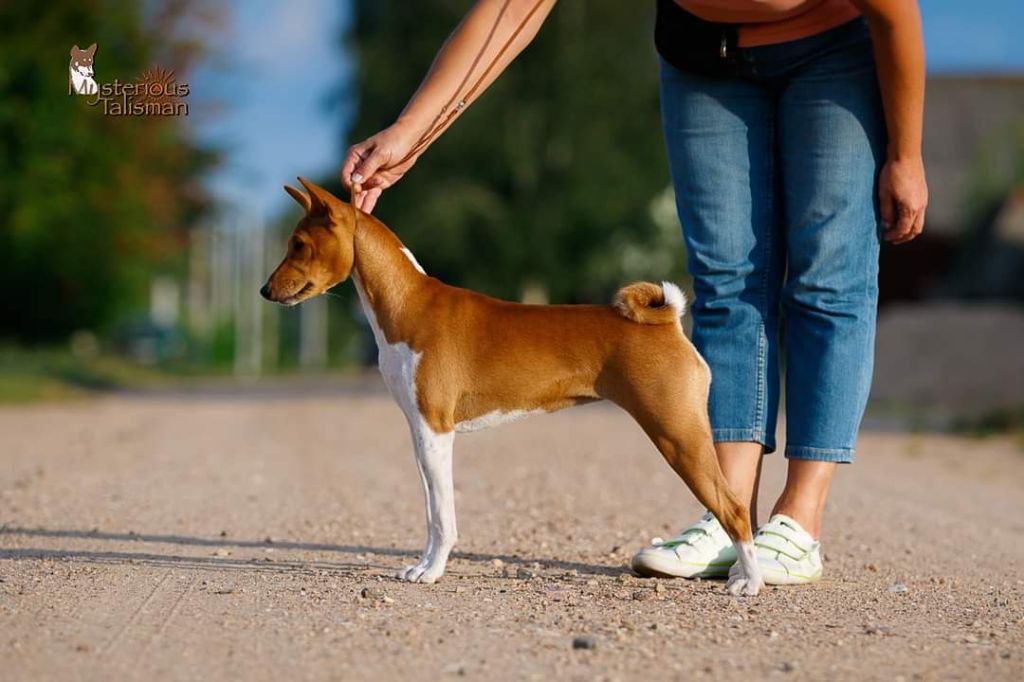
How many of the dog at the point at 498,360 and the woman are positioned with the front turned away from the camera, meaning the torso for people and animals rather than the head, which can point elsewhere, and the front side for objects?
0

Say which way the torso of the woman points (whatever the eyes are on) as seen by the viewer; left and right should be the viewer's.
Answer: facing the viewer and to the left of the viewer

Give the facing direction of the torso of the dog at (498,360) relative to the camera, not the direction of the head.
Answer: to the viewer's left

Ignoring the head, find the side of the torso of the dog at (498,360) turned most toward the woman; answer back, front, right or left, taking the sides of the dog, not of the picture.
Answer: back
